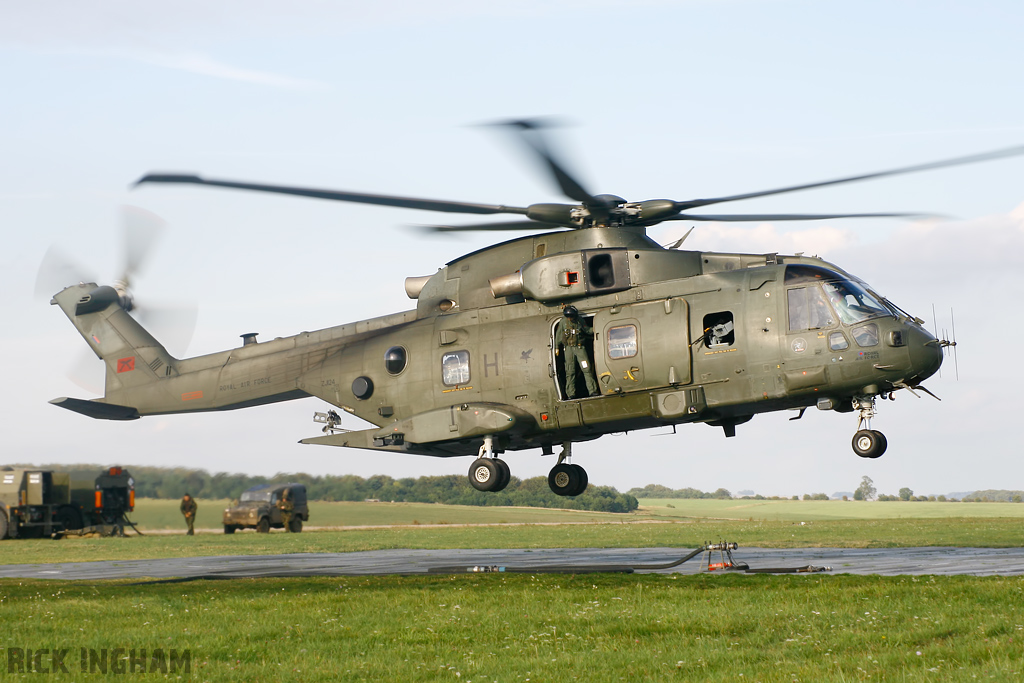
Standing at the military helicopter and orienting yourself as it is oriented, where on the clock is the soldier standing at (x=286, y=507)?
The soldier standing is roughly at 8 o'clock from the military helicopter.

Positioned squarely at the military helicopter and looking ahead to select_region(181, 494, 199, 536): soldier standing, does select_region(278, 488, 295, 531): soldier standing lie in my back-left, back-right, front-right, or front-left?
front-right

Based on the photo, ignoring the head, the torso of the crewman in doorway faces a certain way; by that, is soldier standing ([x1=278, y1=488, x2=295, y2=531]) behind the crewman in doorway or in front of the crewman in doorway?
behind

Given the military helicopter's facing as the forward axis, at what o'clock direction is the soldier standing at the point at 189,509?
The soldier standing is roughly at 7 o'clock from the military helicopter.

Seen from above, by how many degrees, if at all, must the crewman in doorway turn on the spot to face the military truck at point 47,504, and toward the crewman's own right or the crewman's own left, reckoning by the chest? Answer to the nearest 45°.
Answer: approximately 135° to the crewman's own right

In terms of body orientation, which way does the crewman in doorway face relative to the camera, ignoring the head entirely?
toward the camera

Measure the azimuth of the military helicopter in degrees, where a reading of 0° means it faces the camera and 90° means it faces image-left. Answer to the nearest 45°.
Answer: approximately 270°

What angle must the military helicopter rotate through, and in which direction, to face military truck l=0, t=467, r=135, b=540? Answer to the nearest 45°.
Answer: approximately 135° to its left
